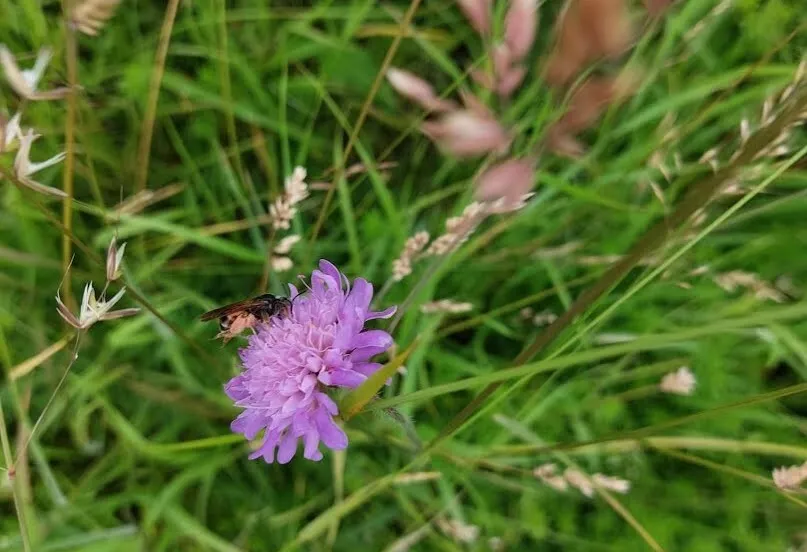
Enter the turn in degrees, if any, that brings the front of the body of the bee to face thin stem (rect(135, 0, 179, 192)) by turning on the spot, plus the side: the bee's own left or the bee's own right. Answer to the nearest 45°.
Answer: approximately 90° to the bee's own left

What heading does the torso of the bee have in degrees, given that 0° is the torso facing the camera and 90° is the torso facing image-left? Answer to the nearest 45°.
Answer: approximately 270°
